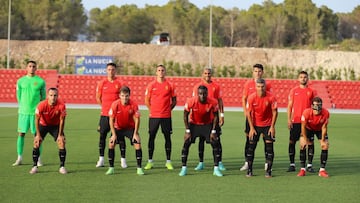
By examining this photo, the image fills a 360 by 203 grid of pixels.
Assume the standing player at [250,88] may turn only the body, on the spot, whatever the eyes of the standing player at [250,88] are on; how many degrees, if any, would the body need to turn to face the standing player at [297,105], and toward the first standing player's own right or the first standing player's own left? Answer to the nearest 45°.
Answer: approximately 90° to the first standing player's own left

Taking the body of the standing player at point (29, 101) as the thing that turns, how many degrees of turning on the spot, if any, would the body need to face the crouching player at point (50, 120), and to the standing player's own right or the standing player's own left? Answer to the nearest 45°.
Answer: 0° — they already face them

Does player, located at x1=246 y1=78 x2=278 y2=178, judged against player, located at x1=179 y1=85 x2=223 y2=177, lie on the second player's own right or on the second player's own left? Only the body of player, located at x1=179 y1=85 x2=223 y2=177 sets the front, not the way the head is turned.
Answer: on the second player's own left

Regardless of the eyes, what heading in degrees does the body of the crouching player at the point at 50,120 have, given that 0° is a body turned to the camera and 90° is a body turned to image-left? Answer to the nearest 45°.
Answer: approximately 0°

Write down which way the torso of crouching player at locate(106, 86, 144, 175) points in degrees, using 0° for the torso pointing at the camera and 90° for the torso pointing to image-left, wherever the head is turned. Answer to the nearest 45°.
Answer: approximately 0°

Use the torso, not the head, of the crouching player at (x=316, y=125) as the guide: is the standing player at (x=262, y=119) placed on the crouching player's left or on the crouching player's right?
on the crouching player's right
